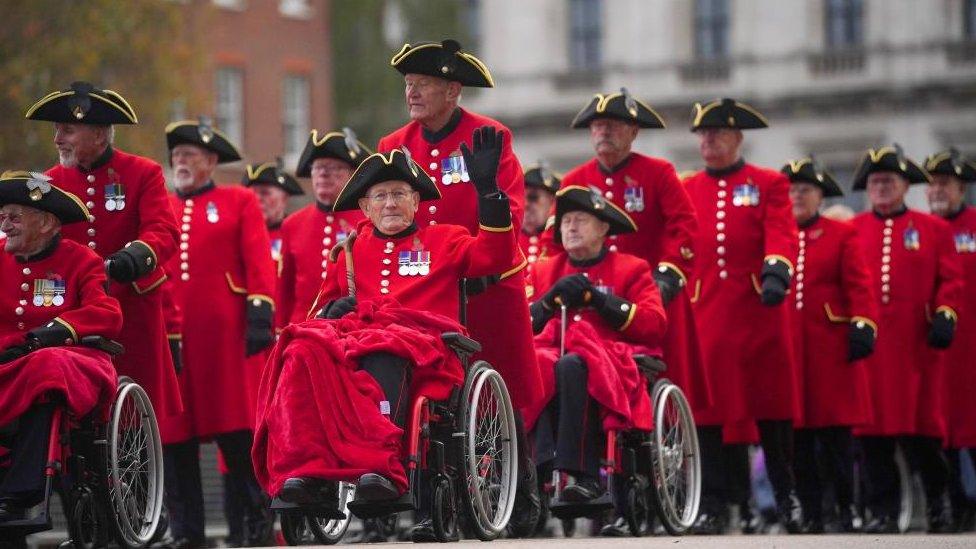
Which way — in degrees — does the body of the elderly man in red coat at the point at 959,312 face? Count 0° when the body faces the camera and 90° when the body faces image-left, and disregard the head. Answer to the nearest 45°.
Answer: approximately 45°

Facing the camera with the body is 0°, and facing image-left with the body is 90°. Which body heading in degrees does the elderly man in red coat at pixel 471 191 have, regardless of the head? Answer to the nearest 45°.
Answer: approximately 45°

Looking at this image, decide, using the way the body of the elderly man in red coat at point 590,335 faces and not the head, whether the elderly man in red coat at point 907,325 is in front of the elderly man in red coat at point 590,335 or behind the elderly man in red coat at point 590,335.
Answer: behind

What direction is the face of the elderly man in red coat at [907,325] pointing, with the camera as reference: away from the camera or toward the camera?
toward the camera

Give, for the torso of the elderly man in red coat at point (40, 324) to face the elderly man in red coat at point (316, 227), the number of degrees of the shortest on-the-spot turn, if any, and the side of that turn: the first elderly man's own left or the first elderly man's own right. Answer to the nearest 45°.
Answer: approximately 180°

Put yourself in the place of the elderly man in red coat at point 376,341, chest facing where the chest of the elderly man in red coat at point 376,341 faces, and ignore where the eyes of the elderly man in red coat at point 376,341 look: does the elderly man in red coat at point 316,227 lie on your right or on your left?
on your right
